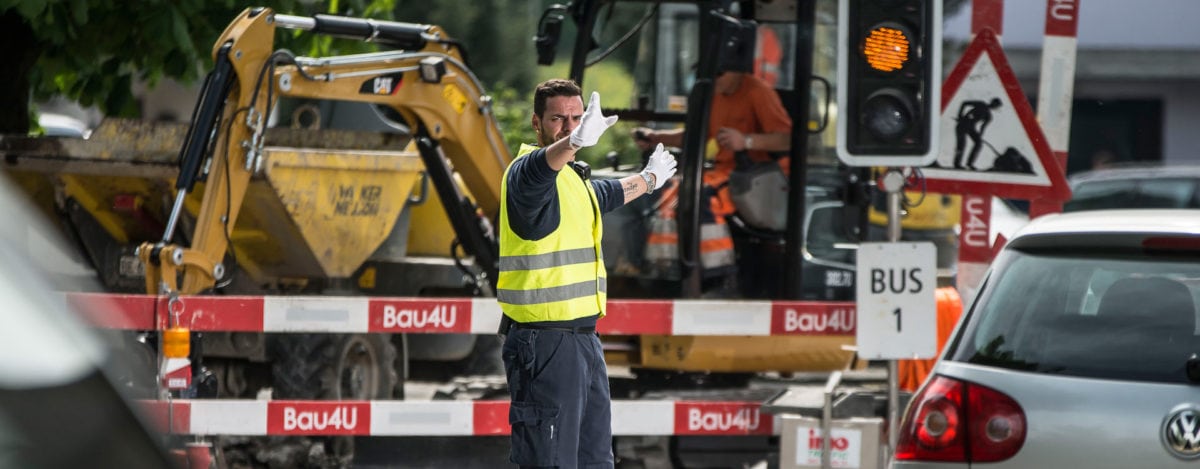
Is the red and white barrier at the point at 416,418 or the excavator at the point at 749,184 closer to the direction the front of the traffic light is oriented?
the red and white barrier

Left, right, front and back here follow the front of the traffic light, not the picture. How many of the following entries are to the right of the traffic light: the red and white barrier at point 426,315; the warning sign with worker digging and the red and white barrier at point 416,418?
2

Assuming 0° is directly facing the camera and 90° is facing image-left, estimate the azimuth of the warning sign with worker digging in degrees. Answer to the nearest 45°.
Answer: approximately 0°

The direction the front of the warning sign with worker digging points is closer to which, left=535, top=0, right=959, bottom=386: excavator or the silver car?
the silver car

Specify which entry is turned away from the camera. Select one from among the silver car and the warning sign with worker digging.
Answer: the silver car

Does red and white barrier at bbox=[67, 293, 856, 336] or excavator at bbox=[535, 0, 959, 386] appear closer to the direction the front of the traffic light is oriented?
the red and white barrier

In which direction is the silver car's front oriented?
away from the camera

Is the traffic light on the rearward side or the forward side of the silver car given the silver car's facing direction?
on the forward side

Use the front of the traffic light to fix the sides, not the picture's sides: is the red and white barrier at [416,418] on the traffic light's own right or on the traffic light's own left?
on the traffic light's own right

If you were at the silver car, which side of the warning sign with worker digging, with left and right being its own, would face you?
front

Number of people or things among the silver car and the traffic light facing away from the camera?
1

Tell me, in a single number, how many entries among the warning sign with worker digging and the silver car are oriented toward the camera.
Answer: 1
